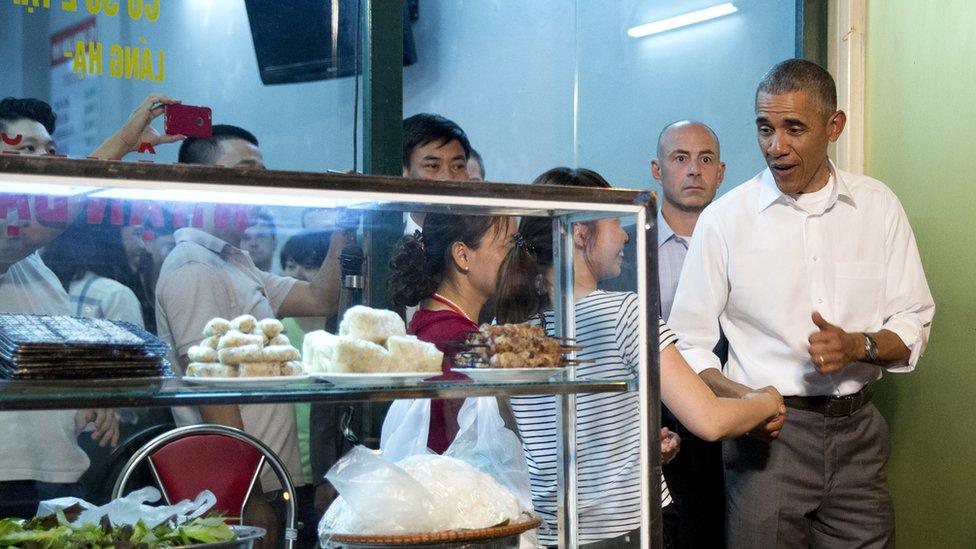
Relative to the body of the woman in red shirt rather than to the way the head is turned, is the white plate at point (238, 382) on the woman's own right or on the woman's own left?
on the woman's own right

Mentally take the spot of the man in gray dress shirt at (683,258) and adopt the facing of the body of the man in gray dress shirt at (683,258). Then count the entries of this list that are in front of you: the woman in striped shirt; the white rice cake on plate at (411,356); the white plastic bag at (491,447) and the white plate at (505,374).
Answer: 4

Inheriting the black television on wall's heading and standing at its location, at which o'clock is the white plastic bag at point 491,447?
The white plastic bag is roughly at 10 o'clock from the black television on wall.

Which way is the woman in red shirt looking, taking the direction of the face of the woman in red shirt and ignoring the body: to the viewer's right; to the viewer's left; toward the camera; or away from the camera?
to the viewer's right

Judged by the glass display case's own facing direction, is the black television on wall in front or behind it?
behind

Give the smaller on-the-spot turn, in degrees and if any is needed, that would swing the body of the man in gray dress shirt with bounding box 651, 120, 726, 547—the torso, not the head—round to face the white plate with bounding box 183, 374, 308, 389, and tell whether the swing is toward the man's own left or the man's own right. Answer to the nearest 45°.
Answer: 0° — they already face it

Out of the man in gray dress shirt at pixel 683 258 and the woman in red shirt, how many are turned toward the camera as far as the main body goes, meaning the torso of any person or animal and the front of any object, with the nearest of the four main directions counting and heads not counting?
1

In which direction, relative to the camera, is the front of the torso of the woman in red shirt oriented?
to the viewer's right

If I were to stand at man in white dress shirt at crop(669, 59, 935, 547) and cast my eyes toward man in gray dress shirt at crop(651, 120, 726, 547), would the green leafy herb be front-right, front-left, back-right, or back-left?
back-left

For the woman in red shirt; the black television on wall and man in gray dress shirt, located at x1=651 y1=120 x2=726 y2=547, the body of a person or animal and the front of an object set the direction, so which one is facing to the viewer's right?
the woman in red shirt
